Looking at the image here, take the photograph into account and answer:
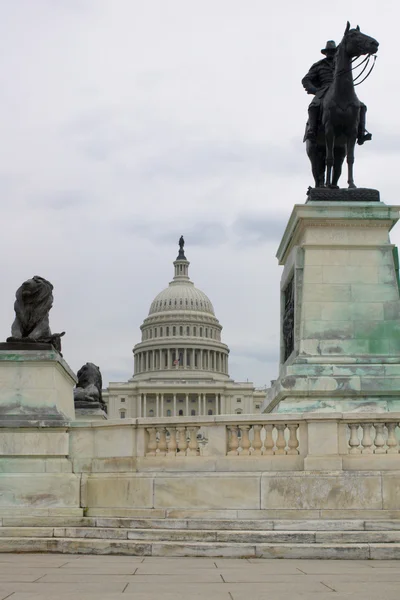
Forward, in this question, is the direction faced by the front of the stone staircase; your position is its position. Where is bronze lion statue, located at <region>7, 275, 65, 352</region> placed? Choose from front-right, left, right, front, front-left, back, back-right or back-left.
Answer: back-right

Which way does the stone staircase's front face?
toward the camera

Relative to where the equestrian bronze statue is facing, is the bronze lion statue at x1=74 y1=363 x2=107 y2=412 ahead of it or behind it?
behind
